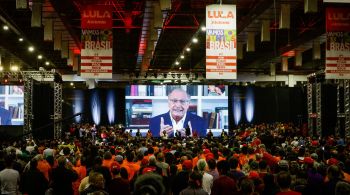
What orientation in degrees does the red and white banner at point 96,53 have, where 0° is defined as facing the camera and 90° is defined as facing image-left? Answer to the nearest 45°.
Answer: approximately 0°

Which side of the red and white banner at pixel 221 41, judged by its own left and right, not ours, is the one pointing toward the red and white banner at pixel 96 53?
right

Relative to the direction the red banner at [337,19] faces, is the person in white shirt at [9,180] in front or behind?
in front

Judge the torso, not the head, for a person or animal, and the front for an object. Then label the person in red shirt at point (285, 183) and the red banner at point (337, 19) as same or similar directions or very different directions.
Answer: very different directions

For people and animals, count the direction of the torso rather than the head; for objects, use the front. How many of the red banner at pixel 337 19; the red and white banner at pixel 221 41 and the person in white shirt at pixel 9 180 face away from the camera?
1

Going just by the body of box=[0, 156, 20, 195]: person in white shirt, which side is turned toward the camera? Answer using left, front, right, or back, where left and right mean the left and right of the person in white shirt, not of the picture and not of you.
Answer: back

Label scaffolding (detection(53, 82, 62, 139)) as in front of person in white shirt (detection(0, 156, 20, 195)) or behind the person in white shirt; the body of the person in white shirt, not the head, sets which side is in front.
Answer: in front

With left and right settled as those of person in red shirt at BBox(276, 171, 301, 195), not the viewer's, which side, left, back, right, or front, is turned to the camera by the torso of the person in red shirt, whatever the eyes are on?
back

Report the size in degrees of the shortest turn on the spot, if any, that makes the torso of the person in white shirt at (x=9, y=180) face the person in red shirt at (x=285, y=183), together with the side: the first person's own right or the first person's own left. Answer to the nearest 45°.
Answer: approximately 135° to the first person's own right

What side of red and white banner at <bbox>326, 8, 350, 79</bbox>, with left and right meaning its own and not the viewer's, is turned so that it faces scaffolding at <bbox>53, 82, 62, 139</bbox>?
right

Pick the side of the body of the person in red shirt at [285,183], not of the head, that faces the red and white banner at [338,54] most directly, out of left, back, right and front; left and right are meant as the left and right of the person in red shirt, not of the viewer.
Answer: front

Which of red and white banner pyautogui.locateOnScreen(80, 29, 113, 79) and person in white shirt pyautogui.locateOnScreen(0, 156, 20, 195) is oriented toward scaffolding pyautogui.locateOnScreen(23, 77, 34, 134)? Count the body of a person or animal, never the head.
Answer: the person in white shirt

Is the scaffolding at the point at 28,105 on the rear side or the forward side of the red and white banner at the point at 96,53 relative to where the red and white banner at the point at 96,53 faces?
on the rear side
